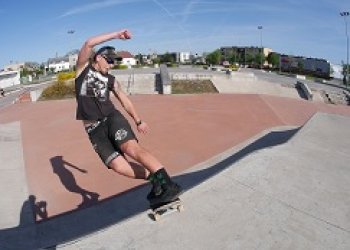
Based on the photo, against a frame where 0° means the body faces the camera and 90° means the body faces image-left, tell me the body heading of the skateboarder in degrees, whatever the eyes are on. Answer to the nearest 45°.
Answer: approximately 315°
